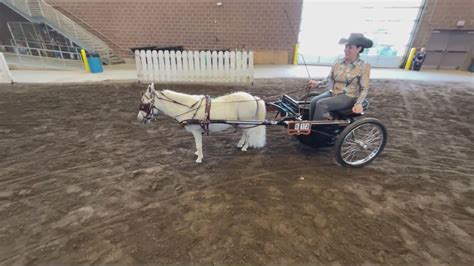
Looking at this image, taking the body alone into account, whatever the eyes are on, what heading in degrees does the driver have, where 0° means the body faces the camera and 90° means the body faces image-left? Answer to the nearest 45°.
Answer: approximately 45°

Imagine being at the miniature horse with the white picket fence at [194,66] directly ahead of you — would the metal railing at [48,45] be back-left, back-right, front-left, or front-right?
front-left

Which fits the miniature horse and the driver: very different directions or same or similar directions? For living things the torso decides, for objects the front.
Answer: same or similar directions

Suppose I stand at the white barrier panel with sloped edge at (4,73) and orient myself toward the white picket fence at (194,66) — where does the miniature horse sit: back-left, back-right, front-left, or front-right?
front-right

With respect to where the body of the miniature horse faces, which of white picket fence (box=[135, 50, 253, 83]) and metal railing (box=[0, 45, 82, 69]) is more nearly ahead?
the metal railing

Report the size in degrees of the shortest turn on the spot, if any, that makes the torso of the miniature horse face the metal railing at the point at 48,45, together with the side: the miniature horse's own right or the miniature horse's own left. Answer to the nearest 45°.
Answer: approximately 45° to the miniature horse's own right

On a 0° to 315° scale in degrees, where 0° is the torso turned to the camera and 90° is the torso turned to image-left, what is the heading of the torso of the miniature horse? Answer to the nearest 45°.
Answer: approximately 90°

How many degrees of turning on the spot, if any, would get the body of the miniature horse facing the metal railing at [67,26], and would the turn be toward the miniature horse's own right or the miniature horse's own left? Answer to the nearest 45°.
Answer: approximately 45° to the miniature horse's own right

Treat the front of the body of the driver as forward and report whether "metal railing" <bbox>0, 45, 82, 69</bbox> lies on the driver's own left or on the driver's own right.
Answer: on the driver's own right

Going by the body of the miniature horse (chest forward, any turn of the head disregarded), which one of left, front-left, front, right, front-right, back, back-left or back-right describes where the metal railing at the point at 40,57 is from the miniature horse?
front-right

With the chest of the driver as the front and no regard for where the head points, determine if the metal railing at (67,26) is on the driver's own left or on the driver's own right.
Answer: on the driver's own right

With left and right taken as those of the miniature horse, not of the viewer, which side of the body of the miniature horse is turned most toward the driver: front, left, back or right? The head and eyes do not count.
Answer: back

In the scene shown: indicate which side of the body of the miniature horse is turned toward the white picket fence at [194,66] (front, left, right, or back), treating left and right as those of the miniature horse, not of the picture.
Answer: right

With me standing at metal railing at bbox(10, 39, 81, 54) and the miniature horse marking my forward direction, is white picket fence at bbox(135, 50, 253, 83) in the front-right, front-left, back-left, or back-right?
front-left

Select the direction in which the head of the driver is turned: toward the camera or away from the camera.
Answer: toward the camera
